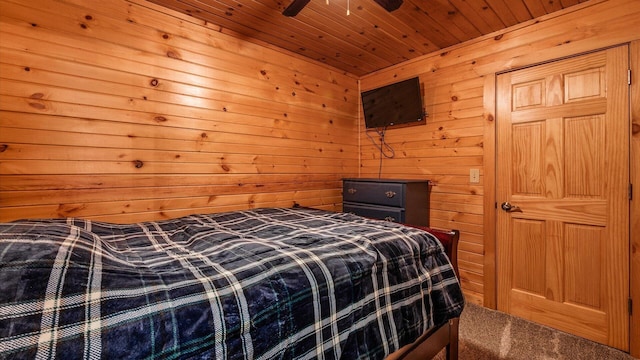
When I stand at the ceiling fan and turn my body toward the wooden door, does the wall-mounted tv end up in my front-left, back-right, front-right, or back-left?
front-left

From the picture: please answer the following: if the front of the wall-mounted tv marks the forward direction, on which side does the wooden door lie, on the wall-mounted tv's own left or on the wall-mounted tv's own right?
on the wall-mounted tv's own left

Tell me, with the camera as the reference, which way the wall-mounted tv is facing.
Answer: facing the viewer and to the left of the viewer

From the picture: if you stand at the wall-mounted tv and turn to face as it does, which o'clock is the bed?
The bed is roughly at 11 o'clock from the wall-mounted tv.

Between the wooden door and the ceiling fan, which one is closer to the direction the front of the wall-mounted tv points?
the ceiling fan

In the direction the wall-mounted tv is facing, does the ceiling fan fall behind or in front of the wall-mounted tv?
in front
